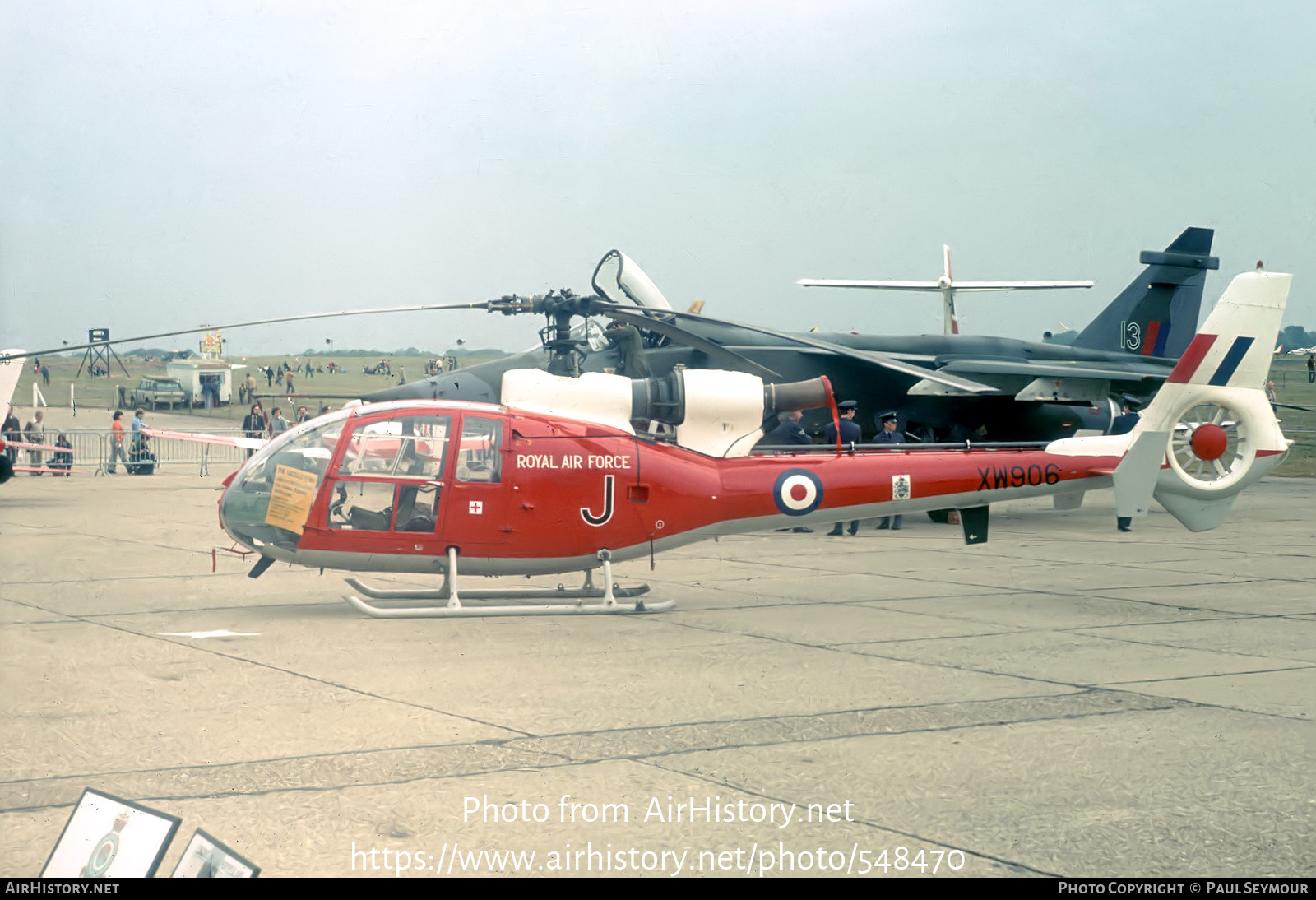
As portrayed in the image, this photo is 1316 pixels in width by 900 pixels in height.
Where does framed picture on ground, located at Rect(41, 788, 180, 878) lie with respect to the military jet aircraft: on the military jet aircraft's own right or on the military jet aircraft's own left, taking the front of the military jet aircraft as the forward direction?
on the military jet aircraft's own left

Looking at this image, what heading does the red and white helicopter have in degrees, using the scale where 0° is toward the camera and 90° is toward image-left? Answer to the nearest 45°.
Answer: approximately 90°

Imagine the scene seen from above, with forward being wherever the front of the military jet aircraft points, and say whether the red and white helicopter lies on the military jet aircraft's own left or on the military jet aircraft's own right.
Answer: on the military jet aircraft's own left

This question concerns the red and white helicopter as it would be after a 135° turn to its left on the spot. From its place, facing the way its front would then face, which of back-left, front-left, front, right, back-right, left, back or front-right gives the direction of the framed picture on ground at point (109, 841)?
front-right

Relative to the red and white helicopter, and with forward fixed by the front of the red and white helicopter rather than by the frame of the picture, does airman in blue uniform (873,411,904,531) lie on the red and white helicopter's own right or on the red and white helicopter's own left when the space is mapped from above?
on the red and white helicopter's own right

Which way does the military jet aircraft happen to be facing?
to the viewer's left

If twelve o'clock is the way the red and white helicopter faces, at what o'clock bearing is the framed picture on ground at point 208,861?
The framed picture on ground is roughly at 9 o'clock from the red and white helicopter.

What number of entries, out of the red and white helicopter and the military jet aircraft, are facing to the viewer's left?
2

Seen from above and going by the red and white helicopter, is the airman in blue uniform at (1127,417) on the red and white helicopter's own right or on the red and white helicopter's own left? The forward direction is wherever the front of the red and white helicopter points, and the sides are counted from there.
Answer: on the red and white helicopter's own right

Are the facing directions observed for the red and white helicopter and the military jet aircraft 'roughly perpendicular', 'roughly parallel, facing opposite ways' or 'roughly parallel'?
roughly parallel
